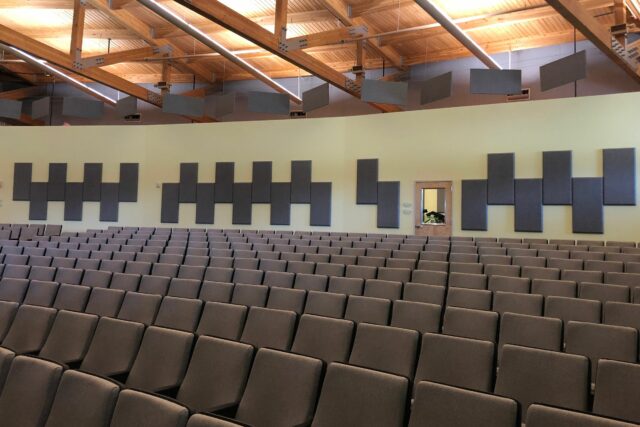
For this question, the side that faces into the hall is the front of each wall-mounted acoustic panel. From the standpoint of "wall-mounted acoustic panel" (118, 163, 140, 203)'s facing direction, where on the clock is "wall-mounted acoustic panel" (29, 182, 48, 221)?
"wall-mounted acoustic panel" (29, 182, 48, 221) is roughly at 4 o'clock from "wall-mounted acoustic panel" (118, 163, 140, 203).

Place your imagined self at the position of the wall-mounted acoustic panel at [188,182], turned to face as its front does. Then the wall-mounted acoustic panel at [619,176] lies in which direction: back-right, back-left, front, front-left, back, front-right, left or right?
front-left

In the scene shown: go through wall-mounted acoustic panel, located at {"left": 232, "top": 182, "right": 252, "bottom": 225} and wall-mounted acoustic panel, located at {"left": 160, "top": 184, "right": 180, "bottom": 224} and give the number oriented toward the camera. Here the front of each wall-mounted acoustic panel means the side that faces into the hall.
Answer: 2

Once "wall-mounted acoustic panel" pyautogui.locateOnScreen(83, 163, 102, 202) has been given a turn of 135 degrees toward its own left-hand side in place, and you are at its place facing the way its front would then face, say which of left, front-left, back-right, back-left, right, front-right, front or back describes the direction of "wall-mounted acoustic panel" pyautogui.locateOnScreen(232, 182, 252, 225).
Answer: right

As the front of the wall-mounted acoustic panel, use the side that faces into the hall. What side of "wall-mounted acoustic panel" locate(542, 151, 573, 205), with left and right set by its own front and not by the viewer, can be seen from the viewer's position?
front

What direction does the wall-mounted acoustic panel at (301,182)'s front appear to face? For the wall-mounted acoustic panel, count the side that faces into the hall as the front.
toward the camera

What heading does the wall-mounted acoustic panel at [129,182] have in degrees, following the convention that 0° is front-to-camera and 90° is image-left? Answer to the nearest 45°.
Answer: approximately 0°

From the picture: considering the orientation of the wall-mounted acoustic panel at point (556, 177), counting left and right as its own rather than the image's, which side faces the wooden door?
right

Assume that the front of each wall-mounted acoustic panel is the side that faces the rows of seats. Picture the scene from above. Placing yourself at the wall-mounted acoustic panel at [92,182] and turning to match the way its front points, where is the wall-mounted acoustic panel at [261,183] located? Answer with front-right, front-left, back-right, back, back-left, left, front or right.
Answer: front-left

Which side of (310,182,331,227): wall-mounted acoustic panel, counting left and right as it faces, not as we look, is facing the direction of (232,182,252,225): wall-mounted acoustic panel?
right

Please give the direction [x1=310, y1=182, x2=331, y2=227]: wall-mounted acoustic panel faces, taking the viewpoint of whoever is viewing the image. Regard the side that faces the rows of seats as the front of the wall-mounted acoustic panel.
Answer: facing the viewer

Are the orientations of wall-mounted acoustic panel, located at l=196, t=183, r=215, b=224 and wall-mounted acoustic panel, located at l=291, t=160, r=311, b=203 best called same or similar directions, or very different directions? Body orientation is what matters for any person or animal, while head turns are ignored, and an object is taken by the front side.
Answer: same or similar directions

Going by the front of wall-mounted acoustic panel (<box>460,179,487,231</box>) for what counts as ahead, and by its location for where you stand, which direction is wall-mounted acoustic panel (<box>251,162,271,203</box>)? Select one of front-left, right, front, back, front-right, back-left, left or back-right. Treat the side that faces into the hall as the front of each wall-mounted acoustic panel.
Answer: right

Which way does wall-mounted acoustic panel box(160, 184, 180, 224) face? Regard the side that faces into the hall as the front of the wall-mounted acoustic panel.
toward the camera

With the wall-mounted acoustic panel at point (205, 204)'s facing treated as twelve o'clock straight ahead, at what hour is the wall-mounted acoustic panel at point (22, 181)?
the wall-mounted acoustic panel at point (22, 181) is roughly at 4 o'clock from the wall-mounted acoustic panel at point (205, 204).

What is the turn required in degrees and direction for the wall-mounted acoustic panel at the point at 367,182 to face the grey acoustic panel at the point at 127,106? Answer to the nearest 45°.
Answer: approximately 90° to its right
